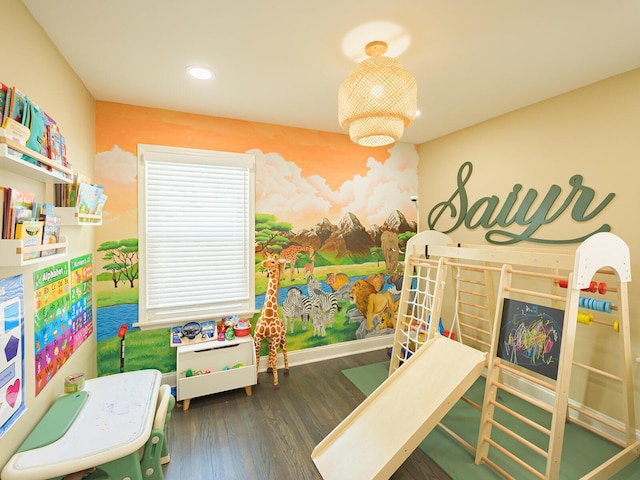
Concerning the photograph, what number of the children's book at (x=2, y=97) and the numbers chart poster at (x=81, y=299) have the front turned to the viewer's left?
0

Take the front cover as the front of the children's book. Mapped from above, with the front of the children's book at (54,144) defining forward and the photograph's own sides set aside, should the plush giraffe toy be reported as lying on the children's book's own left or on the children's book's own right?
on the children's book's own left

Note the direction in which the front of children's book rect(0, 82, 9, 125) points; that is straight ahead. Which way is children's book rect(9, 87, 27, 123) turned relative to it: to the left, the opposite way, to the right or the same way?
the same way

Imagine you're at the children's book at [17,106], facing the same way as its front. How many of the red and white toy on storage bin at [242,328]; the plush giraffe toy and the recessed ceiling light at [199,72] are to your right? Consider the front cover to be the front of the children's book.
0

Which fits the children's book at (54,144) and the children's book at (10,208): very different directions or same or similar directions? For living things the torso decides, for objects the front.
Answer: same or similar directions

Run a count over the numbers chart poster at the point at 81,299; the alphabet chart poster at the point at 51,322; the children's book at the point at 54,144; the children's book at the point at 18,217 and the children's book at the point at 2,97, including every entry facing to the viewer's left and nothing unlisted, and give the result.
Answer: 0

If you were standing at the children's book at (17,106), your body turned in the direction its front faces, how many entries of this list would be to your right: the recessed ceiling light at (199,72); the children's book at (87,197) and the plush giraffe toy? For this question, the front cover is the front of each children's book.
0

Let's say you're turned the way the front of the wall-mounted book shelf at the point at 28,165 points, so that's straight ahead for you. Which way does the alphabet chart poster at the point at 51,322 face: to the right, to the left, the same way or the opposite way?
the same way

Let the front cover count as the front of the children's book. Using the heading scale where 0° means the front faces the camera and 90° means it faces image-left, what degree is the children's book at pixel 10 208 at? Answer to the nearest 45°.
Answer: approximately 315°

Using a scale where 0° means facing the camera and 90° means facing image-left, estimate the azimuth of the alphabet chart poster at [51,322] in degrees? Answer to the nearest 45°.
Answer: approximately 315°

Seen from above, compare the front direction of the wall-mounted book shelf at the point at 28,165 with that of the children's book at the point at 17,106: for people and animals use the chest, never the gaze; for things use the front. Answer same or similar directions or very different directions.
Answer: same or similar directions

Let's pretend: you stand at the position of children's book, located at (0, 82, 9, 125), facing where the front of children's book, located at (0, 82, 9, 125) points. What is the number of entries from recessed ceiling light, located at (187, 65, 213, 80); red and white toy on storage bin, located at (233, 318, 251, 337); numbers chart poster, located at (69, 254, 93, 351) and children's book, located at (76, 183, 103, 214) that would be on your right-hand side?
0

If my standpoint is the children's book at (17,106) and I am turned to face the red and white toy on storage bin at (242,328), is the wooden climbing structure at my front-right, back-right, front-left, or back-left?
front-right

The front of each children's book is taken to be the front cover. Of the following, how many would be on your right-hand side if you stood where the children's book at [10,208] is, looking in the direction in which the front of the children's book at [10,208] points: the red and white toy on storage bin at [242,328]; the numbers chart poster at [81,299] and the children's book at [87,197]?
0

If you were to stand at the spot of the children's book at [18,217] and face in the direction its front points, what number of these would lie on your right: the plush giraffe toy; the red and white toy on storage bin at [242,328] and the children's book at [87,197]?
0

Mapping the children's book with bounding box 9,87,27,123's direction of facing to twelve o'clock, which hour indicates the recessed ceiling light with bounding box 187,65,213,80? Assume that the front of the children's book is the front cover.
The recessed ceiling light is roughly at 10 o'clock from the children's book.

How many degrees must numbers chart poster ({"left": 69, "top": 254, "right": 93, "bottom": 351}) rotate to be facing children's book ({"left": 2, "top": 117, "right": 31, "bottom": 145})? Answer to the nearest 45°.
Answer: approximately 45° to its right
